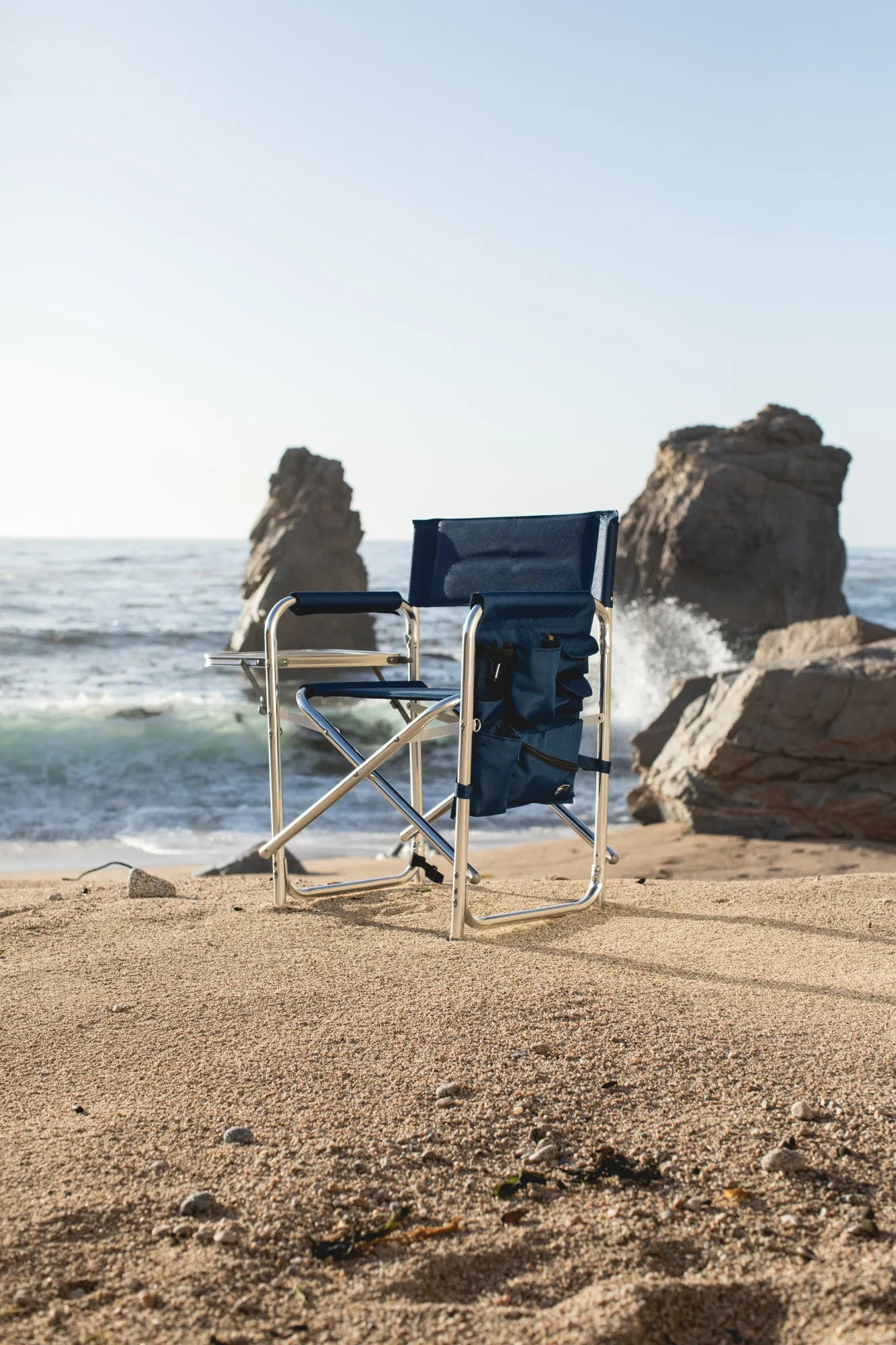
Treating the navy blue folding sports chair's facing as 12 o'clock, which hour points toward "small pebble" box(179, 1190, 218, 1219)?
The small pebble is roughly at 11 o'clock from the navy blue folding sports chair.

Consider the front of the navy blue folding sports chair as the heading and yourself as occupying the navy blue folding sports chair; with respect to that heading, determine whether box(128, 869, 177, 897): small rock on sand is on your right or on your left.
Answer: on your right

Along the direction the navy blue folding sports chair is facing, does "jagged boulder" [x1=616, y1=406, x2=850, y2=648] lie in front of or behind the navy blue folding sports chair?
behind

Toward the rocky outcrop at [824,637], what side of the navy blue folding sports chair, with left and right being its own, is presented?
back

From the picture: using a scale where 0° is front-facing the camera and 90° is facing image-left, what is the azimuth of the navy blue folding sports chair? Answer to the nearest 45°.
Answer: approximately 45°

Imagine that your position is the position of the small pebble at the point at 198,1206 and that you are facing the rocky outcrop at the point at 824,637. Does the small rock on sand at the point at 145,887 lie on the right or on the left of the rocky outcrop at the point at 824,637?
left

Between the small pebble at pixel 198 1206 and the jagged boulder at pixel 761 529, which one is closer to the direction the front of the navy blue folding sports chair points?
the small pebble

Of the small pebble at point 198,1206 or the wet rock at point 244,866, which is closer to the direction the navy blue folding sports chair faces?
the small pebble

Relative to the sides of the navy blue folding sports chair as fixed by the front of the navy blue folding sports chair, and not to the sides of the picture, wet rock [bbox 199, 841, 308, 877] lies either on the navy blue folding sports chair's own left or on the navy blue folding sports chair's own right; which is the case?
on the navy blue folding sports chair's own right
